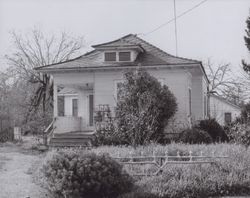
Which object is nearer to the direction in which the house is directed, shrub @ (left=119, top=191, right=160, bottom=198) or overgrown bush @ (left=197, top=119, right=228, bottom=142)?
the shrub

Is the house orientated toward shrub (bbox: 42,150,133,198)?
yes

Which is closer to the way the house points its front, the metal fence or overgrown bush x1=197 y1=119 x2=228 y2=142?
the metal fence

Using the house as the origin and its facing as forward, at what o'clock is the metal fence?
The metal fence is roughly at 12 o'clock from the house.

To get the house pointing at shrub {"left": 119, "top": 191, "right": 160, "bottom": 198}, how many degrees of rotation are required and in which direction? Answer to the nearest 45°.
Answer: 0° — it already faces it

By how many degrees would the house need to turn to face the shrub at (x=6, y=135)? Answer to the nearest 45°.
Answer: approximately 135° to its right

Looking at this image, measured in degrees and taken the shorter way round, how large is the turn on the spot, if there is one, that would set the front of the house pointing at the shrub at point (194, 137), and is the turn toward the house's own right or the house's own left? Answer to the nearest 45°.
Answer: approximately 45° to the house's own left

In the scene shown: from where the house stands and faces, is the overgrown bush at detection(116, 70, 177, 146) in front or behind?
in front

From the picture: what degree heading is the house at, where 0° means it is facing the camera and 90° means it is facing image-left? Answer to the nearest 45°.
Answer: approximately 0°

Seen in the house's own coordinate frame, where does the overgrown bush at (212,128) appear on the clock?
The overgrown bush is roughly at 9 o'clock from the house.
